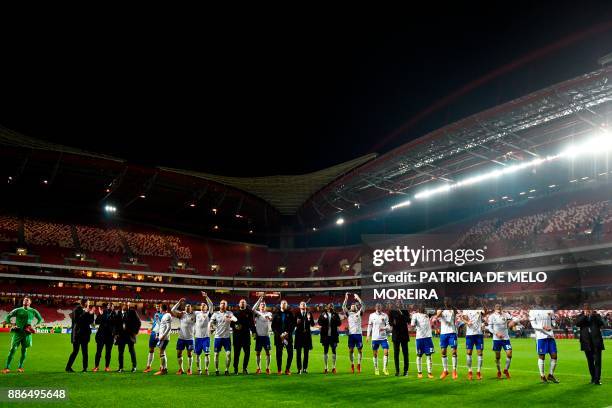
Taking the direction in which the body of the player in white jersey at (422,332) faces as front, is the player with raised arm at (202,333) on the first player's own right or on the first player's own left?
on the first player's own right

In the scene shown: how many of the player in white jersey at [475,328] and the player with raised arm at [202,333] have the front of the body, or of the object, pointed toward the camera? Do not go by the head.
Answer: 2

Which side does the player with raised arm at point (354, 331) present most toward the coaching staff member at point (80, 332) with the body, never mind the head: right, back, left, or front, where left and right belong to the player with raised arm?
right

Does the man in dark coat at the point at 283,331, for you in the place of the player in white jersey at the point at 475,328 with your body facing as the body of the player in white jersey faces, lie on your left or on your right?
on your right

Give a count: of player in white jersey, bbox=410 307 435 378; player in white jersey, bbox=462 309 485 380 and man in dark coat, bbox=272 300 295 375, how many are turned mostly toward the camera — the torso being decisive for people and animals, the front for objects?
3

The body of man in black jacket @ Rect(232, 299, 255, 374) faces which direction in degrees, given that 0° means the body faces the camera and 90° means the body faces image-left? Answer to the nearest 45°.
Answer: approximately 0°
